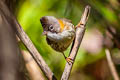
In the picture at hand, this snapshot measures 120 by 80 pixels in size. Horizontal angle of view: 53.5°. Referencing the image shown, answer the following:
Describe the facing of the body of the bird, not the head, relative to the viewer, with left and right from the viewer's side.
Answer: facing the viewer and to the left of the viewer
